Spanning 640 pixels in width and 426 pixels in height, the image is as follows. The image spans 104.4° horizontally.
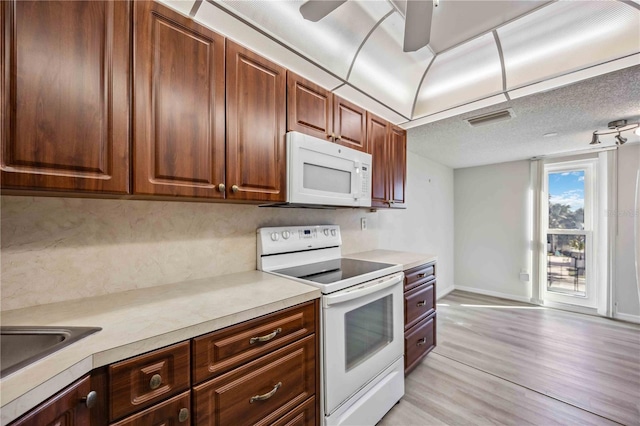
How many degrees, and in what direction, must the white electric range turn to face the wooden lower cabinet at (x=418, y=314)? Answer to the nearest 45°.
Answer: approximately 90° to its left

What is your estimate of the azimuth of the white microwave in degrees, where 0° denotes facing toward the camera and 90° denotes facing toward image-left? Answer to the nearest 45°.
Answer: approximately 315°

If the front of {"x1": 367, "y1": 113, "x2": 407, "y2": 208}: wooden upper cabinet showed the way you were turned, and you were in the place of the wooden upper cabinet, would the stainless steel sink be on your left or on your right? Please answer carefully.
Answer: on your right

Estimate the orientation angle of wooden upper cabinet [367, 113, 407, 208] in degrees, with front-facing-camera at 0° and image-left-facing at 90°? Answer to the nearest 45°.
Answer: approximately 315°

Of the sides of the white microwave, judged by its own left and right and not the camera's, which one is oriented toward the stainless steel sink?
right

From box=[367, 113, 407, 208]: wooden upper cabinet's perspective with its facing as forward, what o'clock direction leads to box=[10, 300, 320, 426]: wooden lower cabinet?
The wooden lower cabinet is roughly at 2 o'clock from the wooden upper cabinet.

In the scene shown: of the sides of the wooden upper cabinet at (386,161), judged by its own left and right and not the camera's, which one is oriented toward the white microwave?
right
